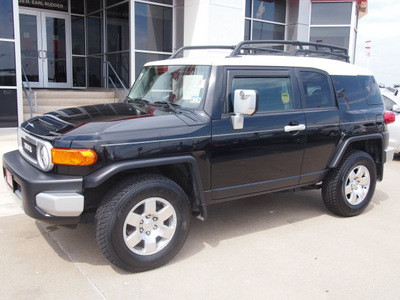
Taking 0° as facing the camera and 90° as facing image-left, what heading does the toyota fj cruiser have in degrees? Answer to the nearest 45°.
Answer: approximately 45°

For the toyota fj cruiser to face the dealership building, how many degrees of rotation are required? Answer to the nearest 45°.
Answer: approximately 135° to its right
